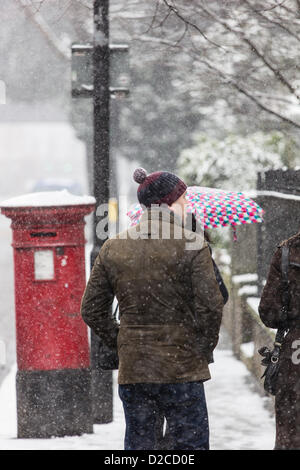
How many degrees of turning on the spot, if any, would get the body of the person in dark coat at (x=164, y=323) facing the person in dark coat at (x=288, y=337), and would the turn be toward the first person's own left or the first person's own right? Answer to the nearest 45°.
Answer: approximately 45° to the first person's own right

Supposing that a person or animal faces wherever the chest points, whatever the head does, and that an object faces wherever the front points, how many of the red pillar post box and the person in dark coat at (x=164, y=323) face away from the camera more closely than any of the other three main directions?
1

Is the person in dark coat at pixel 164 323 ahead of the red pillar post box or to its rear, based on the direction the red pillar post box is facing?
ahead

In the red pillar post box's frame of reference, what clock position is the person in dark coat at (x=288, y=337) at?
The person in dark coat is roughly at 11 o'clock from the red pillar post box.

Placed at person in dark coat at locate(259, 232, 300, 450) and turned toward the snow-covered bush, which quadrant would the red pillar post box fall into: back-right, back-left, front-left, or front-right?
front-left

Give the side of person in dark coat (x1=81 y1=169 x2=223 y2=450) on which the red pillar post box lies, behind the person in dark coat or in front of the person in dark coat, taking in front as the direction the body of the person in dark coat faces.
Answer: in front

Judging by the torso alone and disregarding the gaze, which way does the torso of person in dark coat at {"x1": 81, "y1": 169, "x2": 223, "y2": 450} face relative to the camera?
away from the camera

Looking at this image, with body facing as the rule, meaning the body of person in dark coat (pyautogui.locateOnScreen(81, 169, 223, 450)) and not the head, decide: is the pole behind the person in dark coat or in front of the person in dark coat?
in front

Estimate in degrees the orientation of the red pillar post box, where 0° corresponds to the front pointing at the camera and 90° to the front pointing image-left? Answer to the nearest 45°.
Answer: approximately 0°

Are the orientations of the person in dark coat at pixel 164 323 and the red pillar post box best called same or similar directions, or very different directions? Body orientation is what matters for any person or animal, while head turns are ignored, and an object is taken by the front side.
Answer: very different directions

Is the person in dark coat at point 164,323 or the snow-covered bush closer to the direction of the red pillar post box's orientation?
the person in dark coat

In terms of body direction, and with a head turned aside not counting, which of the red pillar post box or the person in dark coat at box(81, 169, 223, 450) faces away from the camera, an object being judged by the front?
the person in dark coat

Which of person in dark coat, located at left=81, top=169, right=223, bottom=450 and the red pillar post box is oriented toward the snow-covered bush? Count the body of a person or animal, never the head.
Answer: the person in dark coat
